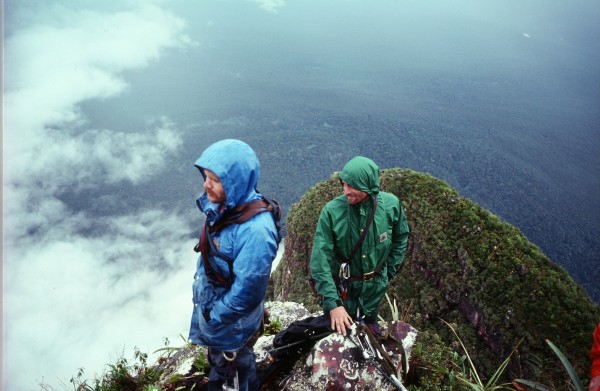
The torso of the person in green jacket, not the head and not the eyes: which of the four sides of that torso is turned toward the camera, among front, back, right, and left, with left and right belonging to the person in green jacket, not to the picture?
front

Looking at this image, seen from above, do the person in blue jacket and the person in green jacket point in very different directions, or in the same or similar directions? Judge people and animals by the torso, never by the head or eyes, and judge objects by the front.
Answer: same or similar directions

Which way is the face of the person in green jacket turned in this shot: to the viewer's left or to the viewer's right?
to the viewer's left

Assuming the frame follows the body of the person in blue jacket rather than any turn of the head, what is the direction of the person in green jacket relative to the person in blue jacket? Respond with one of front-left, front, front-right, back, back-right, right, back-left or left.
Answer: back

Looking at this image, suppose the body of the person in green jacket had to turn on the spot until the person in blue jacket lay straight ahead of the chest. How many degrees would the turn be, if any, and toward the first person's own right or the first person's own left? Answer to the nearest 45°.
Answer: approximately 45° to the first person's own right

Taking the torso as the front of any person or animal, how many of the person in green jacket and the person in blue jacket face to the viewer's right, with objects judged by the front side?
0
